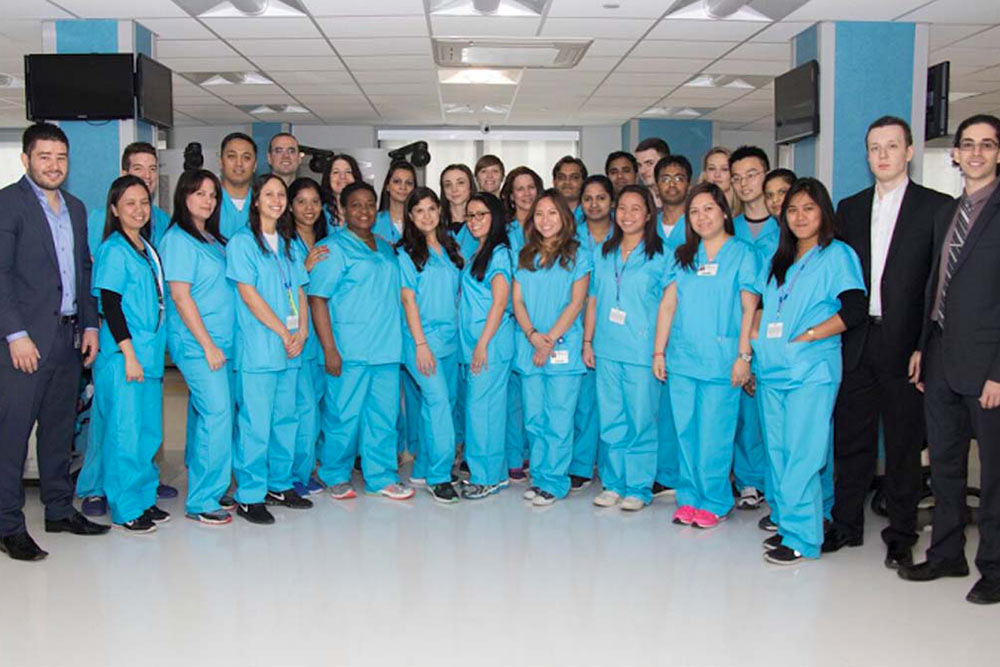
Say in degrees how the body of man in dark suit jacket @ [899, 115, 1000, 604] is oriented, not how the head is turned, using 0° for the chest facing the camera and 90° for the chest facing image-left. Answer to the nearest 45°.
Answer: approximately 45°

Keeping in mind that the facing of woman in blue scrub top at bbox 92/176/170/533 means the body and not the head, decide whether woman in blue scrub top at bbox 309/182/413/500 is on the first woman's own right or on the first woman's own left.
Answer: on the first woman's own left

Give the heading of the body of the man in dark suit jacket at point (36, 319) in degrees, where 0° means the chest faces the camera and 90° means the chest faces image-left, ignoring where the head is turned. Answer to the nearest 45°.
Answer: approximately 315°

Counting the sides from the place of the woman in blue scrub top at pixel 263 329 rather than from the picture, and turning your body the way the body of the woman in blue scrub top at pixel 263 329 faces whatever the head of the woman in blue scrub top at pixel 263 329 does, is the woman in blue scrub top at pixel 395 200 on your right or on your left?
on your left

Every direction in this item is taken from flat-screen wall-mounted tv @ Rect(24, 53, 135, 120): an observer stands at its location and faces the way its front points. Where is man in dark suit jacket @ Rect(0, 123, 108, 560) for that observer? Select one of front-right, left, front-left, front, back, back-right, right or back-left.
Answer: front

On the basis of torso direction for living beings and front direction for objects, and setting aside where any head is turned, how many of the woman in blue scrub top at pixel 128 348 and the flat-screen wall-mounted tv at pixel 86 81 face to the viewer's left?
0

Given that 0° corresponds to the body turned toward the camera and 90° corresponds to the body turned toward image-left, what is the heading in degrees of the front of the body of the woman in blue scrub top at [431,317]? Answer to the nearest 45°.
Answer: approximately 315°

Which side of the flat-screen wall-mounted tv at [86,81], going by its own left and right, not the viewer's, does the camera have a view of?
front
